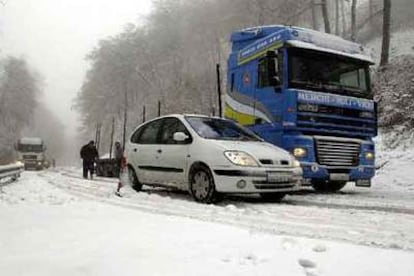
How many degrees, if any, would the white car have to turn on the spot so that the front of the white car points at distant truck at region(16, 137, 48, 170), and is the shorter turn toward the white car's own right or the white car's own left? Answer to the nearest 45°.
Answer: approximately 180°

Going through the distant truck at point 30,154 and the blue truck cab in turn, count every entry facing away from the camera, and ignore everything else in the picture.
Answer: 0

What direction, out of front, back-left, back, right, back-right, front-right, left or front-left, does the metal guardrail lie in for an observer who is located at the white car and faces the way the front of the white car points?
back

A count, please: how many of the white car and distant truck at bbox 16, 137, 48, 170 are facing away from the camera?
0

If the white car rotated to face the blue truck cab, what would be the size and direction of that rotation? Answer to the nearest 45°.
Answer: approximately 90° to its left

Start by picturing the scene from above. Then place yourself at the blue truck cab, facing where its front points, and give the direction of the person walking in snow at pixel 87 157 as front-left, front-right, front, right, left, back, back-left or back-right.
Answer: back

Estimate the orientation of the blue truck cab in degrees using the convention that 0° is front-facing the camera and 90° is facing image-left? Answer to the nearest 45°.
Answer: approximately 315°

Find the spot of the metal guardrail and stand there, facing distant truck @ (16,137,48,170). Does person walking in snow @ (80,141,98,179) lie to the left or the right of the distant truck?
right

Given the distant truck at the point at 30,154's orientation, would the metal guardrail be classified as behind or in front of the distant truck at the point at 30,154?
in front

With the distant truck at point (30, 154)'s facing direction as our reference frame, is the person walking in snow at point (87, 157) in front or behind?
in front
